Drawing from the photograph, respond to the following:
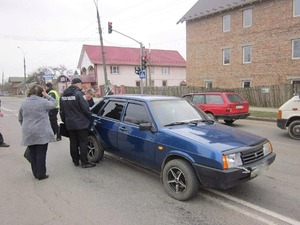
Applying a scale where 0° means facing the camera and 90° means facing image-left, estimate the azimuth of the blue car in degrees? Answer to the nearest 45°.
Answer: approximately 315°

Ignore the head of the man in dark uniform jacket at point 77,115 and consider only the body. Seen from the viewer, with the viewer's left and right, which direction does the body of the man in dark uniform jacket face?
facing away from the viewer and to the right of the viewer

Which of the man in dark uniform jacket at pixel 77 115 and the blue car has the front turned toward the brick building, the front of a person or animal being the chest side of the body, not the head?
the man in dark uniform jacket

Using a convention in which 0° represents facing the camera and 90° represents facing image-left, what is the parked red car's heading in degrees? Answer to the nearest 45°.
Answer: approximately 135°

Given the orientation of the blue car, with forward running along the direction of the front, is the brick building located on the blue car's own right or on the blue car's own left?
on the blue car's own left

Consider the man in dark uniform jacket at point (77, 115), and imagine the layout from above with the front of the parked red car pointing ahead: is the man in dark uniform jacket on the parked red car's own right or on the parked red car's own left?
on the parked red car's own left

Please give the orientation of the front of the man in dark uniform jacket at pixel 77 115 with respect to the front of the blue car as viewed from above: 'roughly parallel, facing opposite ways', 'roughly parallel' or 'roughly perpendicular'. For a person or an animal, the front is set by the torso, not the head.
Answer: roughly perpendicular

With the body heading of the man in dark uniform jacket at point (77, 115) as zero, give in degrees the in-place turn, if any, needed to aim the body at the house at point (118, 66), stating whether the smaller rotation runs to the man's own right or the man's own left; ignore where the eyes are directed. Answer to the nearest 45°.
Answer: approximately 45° to the man's own left

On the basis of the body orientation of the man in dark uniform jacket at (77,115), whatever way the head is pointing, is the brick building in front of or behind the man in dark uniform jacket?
in front

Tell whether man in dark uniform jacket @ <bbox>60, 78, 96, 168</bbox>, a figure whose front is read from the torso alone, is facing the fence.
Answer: yes
